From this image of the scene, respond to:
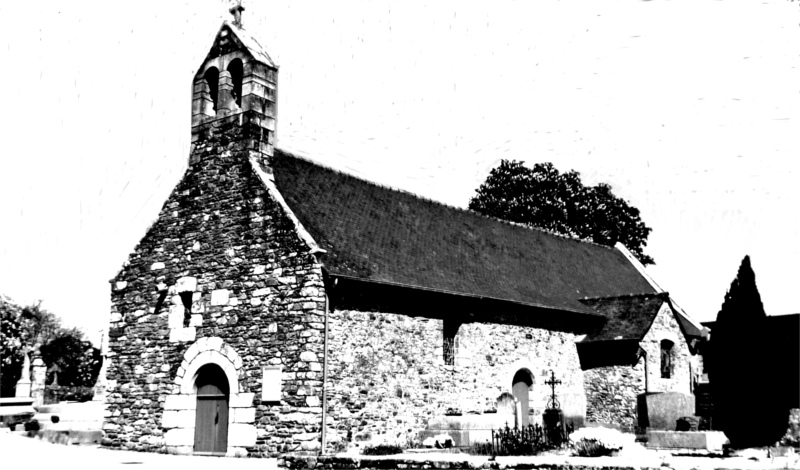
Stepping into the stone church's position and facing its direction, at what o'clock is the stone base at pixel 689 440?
The stone base is roughly at 8 o'clock from the stone church.

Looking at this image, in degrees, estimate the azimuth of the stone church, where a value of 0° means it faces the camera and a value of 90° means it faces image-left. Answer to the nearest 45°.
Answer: approximately 45°

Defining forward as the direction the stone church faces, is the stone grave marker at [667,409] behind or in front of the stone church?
behind

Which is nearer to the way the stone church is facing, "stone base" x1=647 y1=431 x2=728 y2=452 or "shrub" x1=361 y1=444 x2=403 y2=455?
the shrub

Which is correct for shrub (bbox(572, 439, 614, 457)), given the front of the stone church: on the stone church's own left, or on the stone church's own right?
on the stone church's own left

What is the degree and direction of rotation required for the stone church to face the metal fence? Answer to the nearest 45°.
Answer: approximately 90° to its left

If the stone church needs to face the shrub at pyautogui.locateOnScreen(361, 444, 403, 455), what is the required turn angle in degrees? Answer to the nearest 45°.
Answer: approximately 90° to its left

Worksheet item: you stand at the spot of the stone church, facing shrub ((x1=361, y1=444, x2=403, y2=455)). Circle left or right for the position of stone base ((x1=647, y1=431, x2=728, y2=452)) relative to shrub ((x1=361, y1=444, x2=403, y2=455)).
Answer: left

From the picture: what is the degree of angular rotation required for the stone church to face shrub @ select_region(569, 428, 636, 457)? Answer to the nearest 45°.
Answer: approximately 90° to its left
